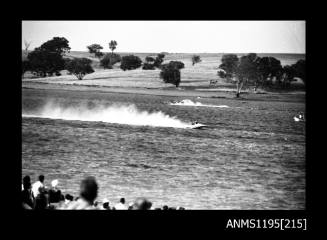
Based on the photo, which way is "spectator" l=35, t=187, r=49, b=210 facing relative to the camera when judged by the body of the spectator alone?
away from the camera

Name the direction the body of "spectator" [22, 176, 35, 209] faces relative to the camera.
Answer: away from the camera

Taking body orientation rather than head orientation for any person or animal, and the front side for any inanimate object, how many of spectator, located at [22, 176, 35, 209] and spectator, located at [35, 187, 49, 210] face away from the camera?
2

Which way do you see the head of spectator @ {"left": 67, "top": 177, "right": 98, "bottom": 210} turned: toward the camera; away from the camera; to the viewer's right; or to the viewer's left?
away from the camera

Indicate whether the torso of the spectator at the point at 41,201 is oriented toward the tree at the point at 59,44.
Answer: yes

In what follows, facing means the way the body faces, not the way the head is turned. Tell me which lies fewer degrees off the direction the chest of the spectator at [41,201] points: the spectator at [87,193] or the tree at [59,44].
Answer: the tree
